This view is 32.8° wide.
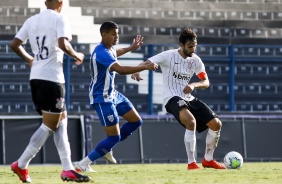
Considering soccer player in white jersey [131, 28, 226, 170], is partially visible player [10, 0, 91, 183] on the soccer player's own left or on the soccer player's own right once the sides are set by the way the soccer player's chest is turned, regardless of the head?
on the soccer player's own right

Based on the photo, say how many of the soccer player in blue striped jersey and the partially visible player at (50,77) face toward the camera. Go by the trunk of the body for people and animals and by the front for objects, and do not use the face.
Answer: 0

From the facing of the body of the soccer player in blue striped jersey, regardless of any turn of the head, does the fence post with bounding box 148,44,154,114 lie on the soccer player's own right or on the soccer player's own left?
on the soccer player's own left

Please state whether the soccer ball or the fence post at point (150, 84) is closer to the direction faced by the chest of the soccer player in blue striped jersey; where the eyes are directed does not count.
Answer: the soccer ball

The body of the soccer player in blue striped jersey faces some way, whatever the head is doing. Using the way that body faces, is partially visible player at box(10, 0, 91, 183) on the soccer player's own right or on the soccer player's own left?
on the soccer player's own right

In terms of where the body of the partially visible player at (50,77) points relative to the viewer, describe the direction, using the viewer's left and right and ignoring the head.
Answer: facing away from the viewer and to the right of the viewer

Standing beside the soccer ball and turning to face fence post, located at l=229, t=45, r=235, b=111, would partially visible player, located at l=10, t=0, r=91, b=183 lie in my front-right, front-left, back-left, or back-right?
back-left

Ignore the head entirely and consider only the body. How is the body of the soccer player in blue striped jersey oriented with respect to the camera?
to the viewer's right

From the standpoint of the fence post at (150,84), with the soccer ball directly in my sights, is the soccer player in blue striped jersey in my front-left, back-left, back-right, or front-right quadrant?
front-right

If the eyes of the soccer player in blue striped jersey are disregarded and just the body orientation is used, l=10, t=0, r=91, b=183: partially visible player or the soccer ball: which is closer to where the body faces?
the soccer ball
